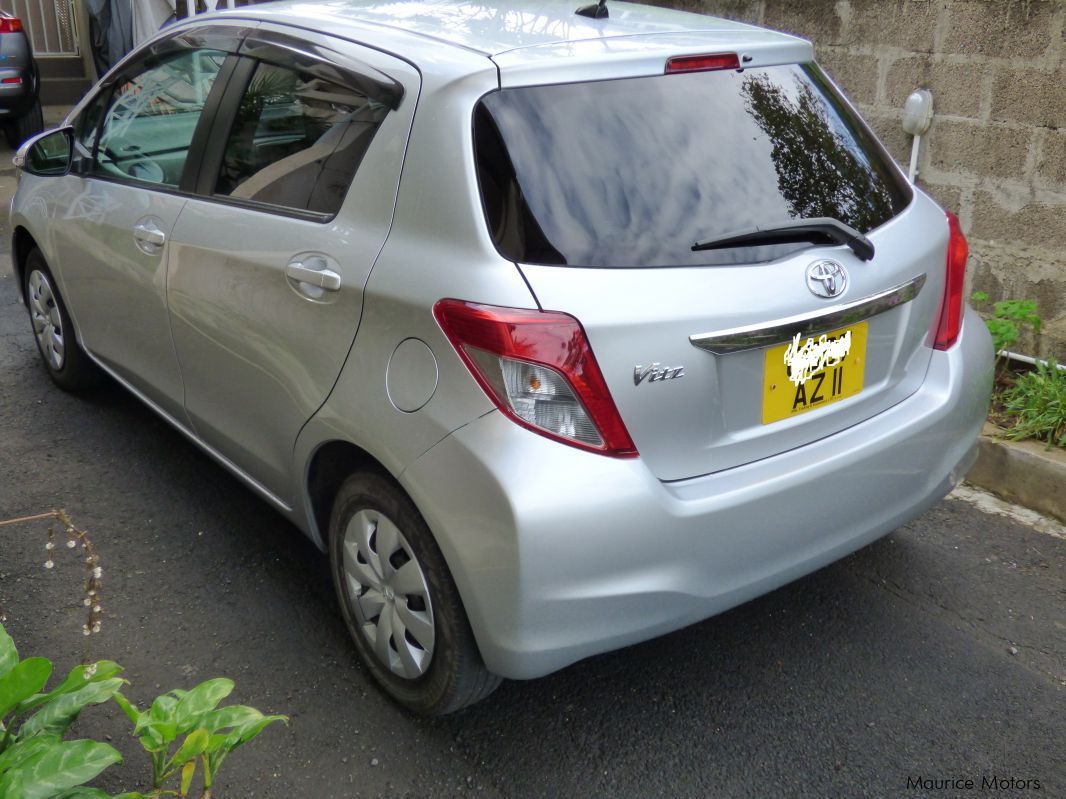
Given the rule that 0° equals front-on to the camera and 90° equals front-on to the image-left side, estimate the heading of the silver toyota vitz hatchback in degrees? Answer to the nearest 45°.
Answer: approximately 135°

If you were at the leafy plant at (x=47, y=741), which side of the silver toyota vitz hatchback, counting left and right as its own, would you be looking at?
left

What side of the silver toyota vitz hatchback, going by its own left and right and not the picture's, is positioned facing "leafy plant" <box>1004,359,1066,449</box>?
right

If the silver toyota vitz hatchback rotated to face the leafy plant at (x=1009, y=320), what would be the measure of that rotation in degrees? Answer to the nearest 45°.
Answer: approximately 90° to its right
